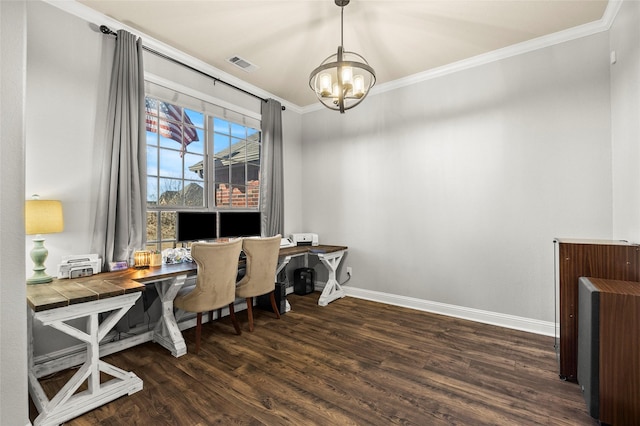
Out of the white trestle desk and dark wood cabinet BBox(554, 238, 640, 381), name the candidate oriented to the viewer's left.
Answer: the dark wood cabinet

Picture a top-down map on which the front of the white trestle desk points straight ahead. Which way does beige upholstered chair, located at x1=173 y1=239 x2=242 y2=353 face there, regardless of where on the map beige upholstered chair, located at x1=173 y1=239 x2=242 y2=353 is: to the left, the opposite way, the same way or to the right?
the opposite way

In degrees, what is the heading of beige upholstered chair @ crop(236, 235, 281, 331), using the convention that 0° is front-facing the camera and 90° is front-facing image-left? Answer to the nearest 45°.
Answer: approximately 135°

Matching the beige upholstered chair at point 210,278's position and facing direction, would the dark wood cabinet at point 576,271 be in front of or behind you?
behind

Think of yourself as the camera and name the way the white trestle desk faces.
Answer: facing the viewer and to the right of the viewer

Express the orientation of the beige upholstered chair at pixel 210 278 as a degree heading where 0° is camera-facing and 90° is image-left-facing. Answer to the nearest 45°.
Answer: approximately 135°

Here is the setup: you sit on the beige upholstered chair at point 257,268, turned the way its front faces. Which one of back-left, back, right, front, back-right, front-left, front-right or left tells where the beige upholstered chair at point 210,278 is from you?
left

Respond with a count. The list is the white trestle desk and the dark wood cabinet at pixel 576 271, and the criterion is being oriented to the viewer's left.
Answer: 1
